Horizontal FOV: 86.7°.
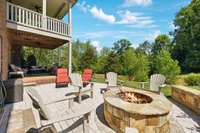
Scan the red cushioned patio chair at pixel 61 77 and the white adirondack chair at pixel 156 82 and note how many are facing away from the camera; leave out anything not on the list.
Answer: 0

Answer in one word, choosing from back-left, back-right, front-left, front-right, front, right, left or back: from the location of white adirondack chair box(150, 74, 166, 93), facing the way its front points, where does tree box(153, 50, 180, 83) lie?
back-right

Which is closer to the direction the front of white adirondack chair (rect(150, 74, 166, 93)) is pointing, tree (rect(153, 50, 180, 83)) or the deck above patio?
the deck above patio

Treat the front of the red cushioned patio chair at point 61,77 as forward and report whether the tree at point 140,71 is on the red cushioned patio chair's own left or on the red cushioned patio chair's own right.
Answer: on the red cushioned patio chair's own left

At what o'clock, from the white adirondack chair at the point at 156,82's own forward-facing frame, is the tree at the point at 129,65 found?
The tree is roughly at 4 o'clock from the white adirondack chair.

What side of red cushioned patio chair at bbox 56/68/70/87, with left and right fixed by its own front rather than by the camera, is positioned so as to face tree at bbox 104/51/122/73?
left

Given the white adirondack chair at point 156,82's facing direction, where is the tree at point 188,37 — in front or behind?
behind

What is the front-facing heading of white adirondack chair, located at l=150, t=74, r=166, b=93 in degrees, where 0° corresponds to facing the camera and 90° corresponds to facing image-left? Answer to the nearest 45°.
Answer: approximately 45°

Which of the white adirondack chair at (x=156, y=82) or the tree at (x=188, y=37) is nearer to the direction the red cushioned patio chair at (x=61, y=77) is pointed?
the white adirondack chair

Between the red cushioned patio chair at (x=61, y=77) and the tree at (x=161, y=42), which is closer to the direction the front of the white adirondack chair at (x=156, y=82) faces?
the red cushioned patio chair

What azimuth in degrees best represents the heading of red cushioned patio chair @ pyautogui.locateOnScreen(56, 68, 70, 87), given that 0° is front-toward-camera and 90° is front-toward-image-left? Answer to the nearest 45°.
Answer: approximately 315°

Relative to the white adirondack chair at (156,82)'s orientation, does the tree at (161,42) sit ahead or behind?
behind
